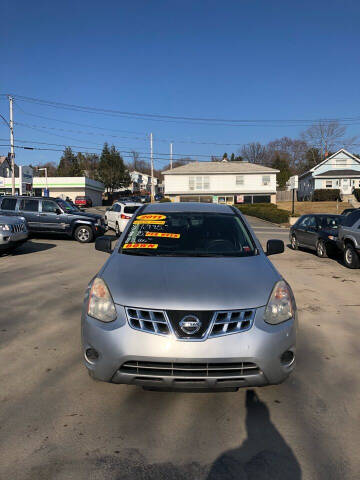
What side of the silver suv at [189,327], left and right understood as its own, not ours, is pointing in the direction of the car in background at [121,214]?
back

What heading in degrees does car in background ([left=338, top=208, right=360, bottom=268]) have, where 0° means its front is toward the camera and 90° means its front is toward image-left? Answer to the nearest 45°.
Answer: approximately 315°

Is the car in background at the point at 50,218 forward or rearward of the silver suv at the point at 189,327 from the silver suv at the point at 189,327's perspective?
rearward

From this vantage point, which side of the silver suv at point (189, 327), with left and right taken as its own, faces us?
front

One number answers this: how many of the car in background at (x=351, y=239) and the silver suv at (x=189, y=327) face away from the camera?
0

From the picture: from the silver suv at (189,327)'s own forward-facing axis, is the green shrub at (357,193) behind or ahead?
behind

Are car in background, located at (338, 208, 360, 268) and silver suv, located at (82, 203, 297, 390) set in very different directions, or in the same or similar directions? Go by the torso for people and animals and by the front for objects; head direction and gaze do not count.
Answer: same or similar directions

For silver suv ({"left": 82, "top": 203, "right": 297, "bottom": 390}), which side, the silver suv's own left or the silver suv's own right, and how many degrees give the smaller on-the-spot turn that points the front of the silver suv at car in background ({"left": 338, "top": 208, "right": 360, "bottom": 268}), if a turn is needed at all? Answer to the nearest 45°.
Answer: approximately 135° to the silver suv's own left

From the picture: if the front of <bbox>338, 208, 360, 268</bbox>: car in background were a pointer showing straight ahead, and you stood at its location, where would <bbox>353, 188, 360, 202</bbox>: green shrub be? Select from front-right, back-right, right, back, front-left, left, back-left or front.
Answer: back-left

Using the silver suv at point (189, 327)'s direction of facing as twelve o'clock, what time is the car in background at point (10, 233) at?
The car in background is roughly at 5 o'clock from the silver suv.
